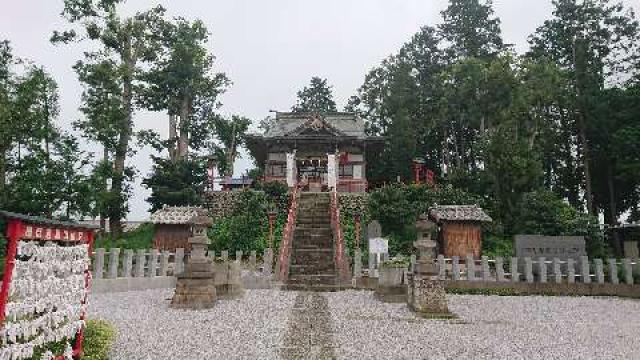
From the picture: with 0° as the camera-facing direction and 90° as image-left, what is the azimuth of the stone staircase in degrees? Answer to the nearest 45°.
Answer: approximately 0°

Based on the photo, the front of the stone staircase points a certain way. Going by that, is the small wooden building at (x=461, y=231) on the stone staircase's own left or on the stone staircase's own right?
on the stone staircase's own left

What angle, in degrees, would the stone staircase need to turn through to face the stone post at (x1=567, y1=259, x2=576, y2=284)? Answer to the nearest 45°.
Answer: approximately 90° to its left

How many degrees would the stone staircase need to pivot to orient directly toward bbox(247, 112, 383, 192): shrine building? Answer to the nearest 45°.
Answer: approximately 180°

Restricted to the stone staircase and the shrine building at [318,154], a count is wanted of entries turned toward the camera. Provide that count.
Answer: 2

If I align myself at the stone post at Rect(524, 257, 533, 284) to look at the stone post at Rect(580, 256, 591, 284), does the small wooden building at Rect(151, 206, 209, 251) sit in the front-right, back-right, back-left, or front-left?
back-left

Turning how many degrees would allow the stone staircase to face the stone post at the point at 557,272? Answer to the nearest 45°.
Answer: approximately 90° to its left

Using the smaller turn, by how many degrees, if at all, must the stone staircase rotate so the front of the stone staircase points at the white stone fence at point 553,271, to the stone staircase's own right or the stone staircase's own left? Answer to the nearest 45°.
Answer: approximately 90° to the stone staircase's own left

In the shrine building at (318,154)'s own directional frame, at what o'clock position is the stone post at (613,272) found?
The stone post is roughly at 11 o'clock from the shrine building.

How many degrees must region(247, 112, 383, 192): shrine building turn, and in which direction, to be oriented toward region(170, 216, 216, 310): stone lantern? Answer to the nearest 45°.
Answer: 0° — it already faces it

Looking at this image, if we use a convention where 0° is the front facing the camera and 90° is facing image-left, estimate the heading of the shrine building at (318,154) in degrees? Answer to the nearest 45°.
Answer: approximately 0°
